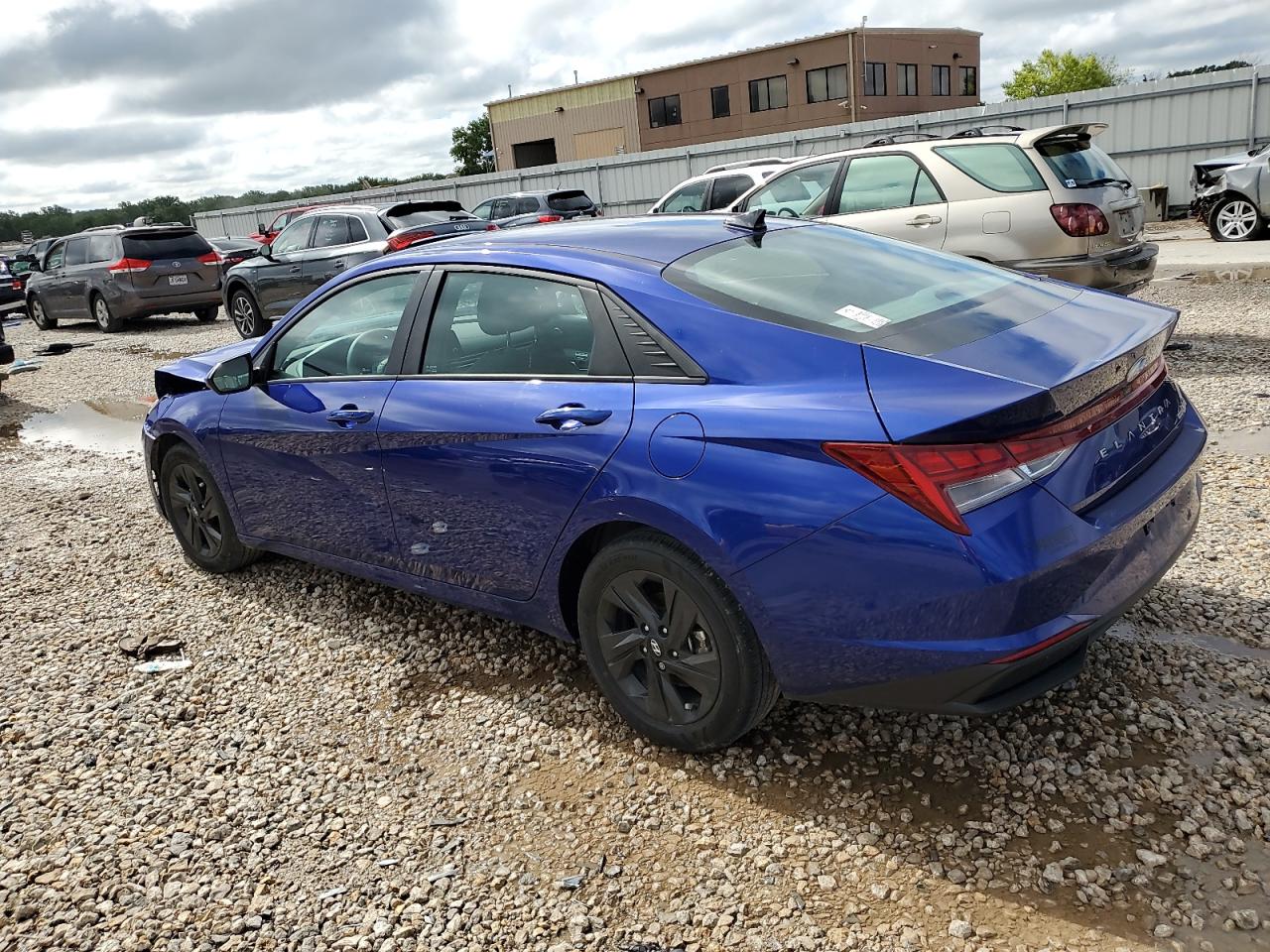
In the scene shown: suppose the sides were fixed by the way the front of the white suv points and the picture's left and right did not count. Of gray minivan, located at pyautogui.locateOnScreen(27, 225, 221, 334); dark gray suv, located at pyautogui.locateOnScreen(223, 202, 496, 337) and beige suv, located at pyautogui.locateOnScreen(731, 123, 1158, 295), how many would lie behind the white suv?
1

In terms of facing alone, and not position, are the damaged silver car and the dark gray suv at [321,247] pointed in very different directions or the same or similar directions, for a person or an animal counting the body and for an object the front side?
same or similar directions

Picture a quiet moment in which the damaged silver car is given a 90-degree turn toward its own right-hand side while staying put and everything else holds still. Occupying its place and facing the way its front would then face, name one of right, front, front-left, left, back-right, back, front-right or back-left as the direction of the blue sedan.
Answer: back

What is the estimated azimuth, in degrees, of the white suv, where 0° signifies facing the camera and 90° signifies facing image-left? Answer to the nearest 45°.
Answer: approximately 135°

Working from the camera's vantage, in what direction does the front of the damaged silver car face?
facing to the left of the viewer

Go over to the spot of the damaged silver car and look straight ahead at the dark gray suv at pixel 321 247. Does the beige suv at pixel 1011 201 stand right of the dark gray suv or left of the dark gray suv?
left

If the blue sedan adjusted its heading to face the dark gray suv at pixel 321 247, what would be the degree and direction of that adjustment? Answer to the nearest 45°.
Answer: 0° — it already faces it

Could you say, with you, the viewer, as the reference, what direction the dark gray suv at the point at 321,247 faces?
facing away from the viewer and to the left of the viewer

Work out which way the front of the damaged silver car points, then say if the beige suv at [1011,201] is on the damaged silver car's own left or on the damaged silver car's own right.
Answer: on the damaged silver car's own left

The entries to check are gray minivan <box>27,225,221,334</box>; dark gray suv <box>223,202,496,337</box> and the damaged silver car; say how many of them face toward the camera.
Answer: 0

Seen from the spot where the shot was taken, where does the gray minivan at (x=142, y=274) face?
facing away from the viewer and to the left of the viewer

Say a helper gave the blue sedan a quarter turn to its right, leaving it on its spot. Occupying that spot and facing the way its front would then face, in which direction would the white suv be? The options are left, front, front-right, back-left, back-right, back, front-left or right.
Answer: front-left

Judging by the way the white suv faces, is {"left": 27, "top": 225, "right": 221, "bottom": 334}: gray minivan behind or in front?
in front

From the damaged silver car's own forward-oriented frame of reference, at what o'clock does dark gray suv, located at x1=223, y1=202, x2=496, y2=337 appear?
The dark gray suv is roughly at 11 o'clock from the damaged silver car.

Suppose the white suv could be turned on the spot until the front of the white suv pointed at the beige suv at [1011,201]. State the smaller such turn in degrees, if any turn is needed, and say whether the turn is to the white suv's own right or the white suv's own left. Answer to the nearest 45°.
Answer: approximately 180°
